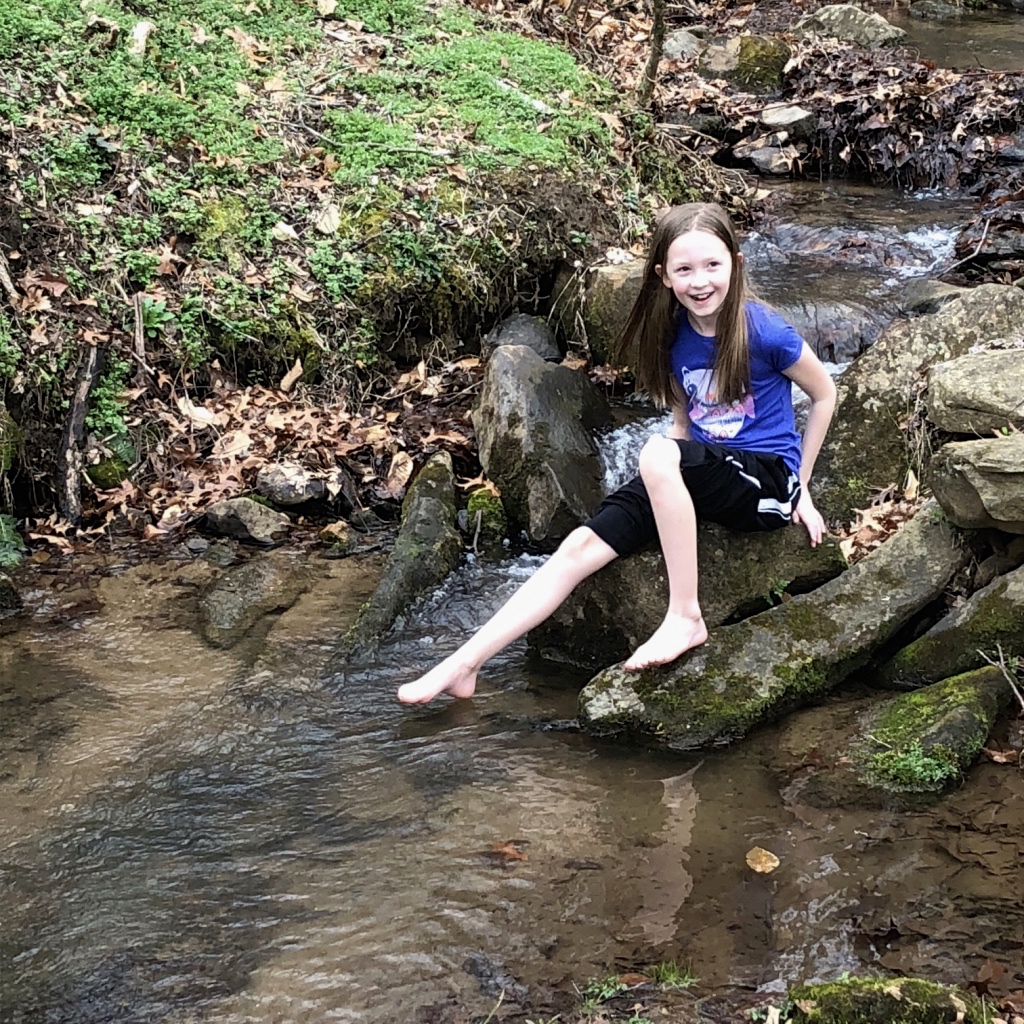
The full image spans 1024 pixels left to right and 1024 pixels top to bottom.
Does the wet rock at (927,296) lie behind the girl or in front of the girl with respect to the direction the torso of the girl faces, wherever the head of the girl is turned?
behind

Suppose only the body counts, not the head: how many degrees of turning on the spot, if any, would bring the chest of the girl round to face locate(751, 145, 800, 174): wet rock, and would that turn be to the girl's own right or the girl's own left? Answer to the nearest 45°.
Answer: approximately 135° to the girl's own right

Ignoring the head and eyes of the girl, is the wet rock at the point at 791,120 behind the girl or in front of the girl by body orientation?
behind

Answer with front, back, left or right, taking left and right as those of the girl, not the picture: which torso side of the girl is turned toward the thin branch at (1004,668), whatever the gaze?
left

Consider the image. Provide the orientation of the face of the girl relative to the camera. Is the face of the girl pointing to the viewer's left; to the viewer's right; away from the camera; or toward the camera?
toward the camera

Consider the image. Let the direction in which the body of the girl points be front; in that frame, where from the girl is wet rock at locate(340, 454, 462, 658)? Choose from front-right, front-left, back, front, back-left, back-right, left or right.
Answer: right

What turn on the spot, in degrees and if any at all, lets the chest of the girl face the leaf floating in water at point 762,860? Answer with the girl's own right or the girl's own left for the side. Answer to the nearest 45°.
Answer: approximately 45° to the girl's own left

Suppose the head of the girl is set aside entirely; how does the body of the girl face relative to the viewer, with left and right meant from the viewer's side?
facing the viewer and to the left of the viewer

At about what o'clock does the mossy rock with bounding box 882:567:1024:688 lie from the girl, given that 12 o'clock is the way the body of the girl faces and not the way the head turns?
The mossy rock is roughly at 8 o'clock from the girl.

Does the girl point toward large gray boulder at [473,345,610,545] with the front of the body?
no

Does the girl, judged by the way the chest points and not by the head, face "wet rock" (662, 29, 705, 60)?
no

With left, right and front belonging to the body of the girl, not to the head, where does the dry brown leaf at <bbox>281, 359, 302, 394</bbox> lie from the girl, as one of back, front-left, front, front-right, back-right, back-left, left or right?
right

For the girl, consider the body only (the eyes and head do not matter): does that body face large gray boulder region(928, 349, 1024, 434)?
no

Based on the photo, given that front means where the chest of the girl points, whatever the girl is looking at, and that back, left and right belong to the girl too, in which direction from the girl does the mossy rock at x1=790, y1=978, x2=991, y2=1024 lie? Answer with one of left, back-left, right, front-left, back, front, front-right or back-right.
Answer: front-left

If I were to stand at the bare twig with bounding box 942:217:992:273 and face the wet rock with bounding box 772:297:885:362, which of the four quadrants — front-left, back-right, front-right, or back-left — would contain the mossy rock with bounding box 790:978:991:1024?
front-left

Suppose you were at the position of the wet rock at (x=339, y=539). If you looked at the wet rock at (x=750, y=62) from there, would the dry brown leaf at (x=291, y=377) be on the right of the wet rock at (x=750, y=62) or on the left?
left

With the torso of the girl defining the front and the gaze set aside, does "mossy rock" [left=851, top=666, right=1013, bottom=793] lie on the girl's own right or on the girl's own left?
on the girl's own left
